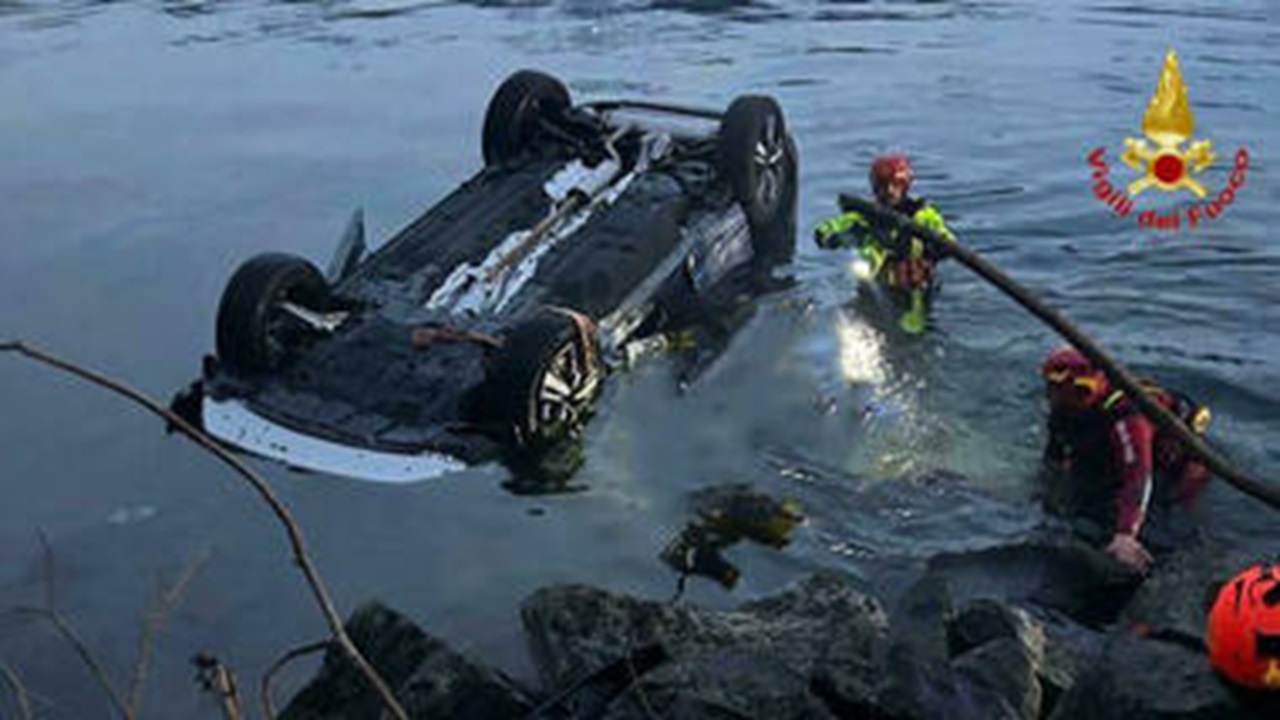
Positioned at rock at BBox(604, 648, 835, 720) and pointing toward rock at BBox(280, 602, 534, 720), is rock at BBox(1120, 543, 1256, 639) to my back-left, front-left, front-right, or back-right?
back-right

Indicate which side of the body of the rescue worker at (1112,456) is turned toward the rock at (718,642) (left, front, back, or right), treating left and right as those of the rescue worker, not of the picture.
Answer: front

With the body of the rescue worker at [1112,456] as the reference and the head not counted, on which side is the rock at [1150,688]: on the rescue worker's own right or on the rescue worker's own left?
on the rescue worker's own left

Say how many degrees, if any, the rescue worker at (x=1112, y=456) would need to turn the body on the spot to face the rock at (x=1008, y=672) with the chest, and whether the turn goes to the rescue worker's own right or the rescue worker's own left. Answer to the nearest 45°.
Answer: approximately 45° to the rescue worker's own left

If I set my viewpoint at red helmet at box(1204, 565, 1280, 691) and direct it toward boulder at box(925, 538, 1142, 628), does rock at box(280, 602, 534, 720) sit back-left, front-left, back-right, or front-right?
front-left

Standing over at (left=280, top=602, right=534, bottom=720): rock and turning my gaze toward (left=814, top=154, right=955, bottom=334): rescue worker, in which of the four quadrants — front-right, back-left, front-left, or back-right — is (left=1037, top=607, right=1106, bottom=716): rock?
front-right

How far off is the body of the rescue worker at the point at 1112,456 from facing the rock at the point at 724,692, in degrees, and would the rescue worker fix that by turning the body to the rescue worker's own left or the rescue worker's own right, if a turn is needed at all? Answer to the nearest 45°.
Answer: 0° — they already face it

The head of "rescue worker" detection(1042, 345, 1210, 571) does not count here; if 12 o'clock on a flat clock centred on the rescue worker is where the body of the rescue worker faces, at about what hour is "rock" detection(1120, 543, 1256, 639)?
The rock is roughly at 10 o'clock from the rescue worker.

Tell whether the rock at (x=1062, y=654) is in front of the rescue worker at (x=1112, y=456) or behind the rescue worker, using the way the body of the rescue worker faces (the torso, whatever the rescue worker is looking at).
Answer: in front

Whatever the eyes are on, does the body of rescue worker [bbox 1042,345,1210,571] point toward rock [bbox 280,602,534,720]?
yes

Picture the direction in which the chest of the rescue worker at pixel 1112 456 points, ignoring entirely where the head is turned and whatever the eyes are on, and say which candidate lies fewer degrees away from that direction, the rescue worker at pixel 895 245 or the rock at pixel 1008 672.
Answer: the rock

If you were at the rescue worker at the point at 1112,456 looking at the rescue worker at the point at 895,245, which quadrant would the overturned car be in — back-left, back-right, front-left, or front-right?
front-left

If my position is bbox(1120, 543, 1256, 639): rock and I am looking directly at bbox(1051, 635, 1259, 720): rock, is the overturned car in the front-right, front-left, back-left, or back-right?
back-right

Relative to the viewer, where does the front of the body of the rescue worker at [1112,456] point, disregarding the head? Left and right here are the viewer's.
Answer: facing the viewer and to the left of the viewer

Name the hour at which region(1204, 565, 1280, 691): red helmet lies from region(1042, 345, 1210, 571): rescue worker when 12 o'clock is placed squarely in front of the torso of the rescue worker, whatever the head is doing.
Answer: The red helmet is roughly at 10 o'clock from the rescue worker.
